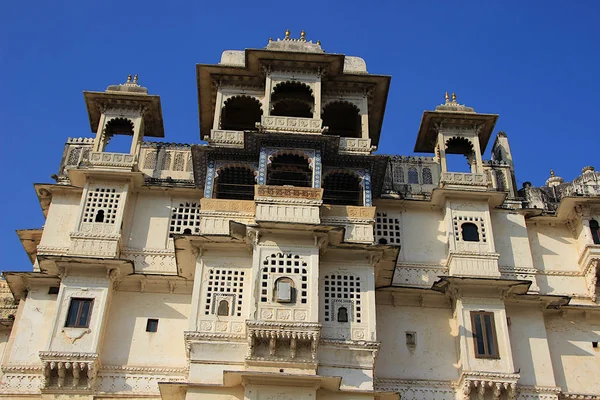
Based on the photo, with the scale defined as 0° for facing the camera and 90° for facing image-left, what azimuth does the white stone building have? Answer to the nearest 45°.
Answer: approximately 0°
